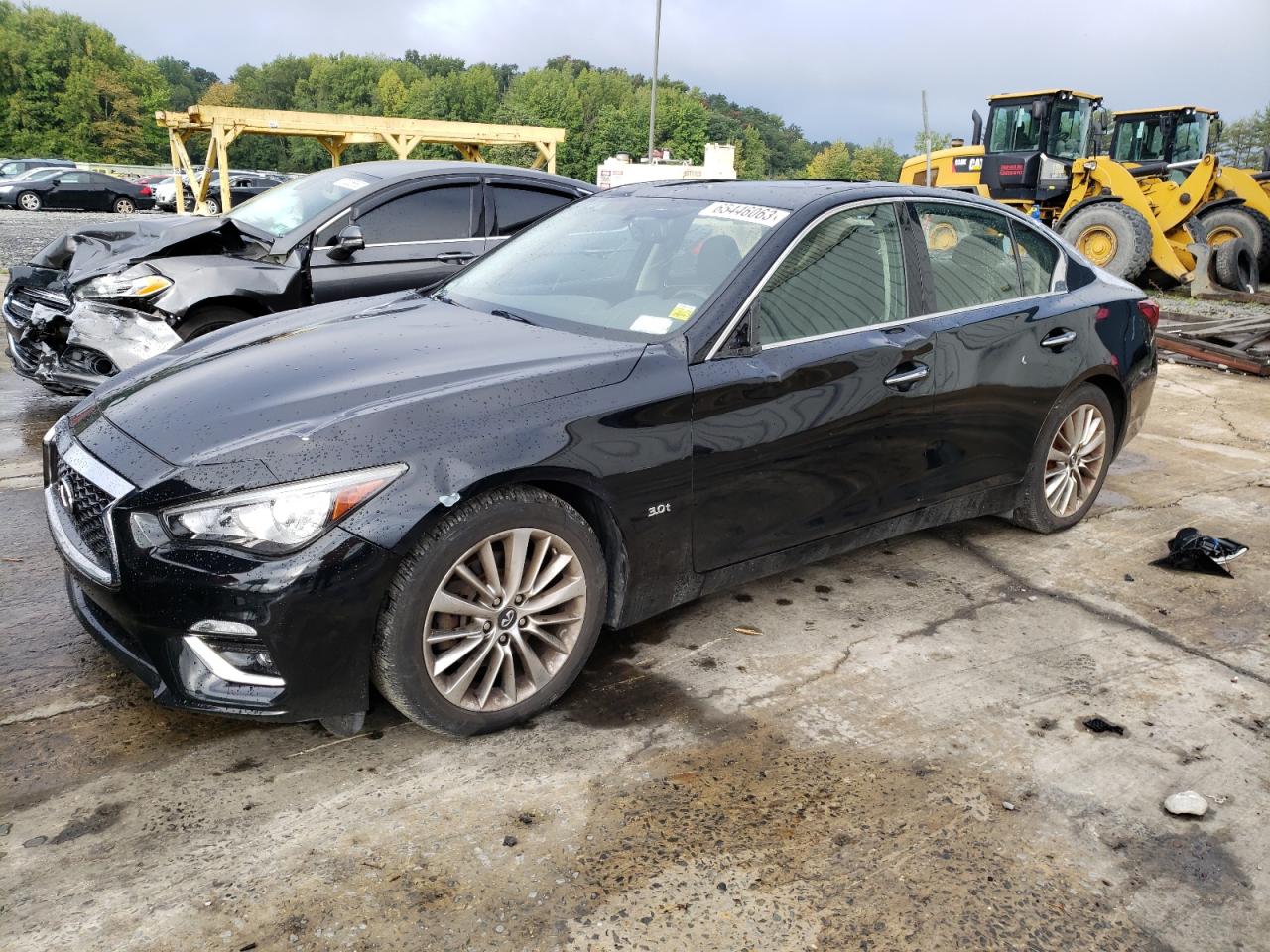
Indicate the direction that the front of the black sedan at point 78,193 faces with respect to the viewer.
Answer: facing to the left of the viewer

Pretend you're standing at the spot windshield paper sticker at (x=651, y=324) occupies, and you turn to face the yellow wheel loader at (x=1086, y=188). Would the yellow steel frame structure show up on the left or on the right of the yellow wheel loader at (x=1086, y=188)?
left

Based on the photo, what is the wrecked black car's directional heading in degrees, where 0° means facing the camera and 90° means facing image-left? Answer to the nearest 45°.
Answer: approximately 45°

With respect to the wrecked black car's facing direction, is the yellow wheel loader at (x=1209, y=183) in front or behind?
behind

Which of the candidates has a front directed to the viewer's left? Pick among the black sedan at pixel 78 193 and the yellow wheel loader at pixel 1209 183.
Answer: the black sedan

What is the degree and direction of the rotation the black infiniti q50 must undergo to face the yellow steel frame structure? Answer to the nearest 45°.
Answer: approximately 135° to its right

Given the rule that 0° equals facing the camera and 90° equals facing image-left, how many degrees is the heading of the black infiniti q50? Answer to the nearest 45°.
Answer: approximately 45°

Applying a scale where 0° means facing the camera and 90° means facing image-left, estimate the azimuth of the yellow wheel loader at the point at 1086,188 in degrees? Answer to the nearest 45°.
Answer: approximately 315°
